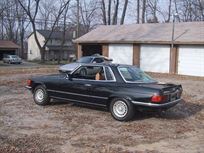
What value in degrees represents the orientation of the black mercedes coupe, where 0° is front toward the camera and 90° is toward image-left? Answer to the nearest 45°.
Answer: approximately 135°

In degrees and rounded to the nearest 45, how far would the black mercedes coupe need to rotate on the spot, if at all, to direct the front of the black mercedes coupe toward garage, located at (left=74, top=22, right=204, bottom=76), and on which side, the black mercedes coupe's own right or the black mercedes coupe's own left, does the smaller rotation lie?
approximately 45° to the black mercedes coupe's own right
